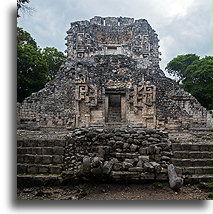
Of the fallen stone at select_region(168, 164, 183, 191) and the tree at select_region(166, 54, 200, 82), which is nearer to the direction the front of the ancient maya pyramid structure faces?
the fallen stone

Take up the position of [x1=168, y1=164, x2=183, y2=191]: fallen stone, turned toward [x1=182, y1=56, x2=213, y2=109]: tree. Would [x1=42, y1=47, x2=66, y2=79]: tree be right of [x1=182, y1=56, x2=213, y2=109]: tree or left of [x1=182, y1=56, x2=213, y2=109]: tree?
left

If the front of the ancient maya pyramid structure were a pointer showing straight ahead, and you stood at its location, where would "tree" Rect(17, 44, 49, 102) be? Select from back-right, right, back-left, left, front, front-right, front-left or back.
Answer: back-right

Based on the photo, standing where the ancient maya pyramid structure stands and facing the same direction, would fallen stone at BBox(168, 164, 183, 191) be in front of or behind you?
in front

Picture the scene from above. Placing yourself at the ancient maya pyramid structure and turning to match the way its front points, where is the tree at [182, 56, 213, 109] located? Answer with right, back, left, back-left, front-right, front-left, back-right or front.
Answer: back-left

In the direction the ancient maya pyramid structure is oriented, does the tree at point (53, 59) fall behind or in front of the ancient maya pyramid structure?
behind

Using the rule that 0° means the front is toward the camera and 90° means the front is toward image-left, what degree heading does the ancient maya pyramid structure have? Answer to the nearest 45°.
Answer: approximately 0°

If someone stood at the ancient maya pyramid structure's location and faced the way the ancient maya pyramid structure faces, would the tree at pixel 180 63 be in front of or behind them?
behind
